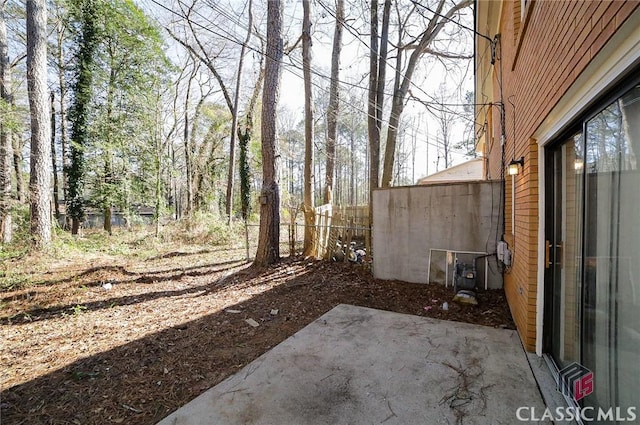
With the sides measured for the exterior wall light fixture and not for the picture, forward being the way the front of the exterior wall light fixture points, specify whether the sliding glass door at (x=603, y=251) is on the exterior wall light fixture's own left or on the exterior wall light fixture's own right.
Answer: on the exterior wall light fixture's own left

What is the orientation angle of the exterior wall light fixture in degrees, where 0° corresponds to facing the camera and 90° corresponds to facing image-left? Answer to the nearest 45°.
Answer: approximately 90°

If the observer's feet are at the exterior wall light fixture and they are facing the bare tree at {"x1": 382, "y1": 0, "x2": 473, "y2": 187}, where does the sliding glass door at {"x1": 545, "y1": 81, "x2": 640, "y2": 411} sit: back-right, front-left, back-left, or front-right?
back-left

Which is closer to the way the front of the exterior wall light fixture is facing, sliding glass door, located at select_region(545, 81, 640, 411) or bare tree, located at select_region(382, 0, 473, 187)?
the bare tree

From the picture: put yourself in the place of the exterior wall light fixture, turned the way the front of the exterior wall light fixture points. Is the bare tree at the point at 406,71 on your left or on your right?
on your right
